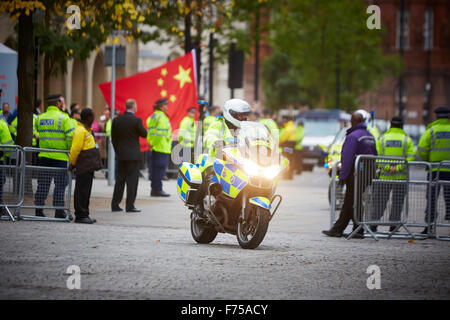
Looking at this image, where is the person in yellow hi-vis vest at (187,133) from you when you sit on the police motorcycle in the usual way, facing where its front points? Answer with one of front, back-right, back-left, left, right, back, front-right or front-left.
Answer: back-left

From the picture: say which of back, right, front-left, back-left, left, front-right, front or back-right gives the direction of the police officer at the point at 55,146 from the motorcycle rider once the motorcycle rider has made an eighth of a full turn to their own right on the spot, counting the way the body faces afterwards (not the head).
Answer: back-right

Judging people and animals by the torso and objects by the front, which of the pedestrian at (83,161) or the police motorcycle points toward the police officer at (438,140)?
the pedestrian

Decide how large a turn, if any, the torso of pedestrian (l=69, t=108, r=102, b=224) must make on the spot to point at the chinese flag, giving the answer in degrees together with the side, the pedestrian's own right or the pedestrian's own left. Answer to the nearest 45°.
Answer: approximately 90° to the pedestrian's own left

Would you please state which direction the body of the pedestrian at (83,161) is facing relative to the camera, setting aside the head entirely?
to the viewer's right

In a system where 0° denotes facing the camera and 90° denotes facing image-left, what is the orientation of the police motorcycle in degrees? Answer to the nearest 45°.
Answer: approximately 315°

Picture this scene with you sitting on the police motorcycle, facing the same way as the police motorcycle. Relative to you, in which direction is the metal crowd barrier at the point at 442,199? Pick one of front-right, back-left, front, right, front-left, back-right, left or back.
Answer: left

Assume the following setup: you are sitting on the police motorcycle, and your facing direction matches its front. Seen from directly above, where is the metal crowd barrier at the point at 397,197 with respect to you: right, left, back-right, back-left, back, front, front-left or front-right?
left
